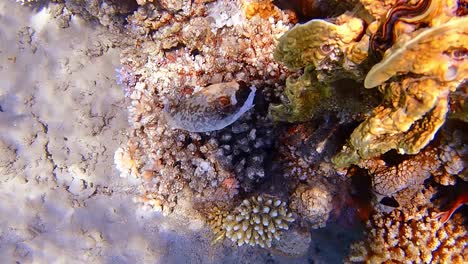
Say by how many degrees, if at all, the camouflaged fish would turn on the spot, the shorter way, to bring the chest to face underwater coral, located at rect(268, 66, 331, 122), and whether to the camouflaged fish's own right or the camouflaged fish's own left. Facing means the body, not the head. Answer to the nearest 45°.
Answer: approximately 45° to the camouflaged fish's own right

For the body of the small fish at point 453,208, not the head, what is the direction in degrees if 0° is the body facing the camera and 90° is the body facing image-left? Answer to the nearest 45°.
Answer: approximately 270°

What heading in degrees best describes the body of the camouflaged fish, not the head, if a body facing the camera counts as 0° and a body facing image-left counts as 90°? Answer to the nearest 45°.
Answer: approximately 270°
